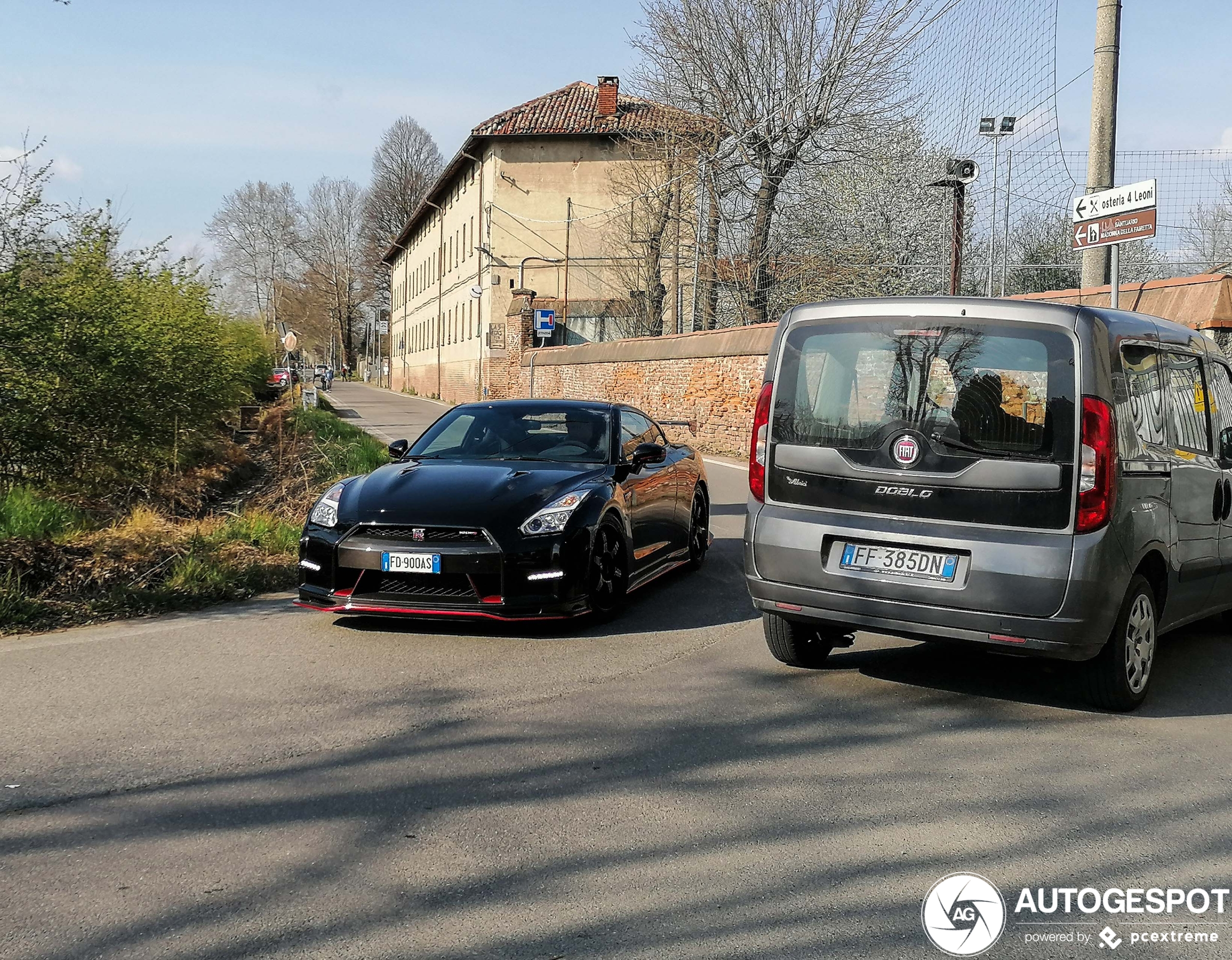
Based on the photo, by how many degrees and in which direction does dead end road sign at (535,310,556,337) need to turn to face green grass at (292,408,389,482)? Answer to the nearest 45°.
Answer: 0° — it already faces it

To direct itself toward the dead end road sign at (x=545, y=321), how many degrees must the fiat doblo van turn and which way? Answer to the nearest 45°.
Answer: approximately 90° to its left

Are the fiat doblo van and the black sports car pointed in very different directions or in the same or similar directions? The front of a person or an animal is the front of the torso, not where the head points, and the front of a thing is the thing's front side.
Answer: very different directions

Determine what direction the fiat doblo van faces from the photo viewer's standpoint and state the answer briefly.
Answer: facing away from the viewer and to the right of the viewer

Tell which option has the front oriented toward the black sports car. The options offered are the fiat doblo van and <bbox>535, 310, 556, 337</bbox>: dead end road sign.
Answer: the dead end road sign

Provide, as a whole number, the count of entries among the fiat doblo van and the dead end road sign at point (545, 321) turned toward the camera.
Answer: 1

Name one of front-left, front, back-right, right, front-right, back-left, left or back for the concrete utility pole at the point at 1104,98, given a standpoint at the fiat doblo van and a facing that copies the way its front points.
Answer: front-left

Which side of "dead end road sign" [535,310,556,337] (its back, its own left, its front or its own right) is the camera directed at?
front

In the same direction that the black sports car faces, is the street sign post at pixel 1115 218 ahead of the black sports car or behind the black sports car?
behind

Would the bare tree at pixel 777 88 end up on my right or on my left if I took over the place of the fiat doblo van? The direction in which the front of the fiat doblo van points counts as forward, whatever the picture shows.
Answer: on my left

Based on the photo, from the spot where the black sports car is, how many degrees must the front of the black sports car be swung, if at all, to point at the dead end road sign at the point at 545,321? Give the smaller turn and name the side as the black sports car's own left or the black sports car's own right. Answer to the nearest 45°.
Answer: approximately 135° to the black sports car's own right

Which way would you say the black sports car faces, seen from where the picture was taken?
facing the viewer and to the left of the viewer

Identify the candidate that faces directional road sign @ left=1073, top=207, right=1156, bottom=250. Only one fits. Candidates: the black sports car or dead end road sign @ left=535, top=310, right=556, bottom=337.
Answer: dead end road sign @ left=535, top=310, right=556, bottom=337

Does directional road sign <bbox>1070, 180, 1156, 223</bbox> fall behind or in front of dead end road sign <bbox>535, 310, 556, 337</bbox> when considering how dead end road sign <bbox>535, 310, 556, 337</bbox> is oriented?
in front

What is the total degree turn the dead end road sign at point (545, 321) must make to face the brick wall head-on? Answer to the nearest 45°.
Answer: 0° — it already faces it
